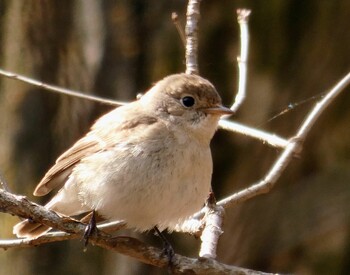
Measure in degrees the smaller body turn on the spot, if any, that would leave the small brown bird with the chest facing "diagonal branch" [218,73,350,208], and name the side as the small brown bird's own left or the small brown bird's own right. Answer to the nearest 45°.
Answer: approximately 45° to the small brown bird's own left
